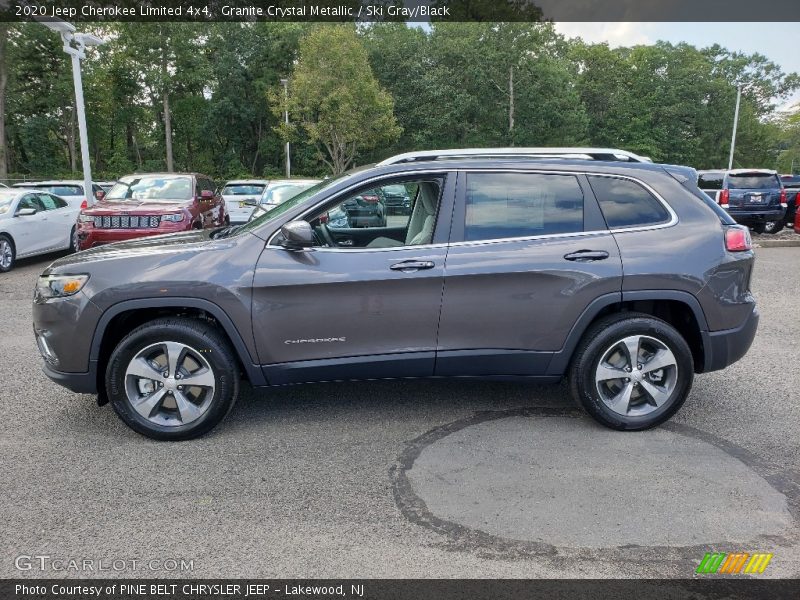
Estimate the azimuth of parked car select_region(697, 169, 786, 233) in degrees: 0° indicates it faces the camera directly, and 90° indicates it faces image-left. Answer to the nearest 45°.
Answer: approximately 135°

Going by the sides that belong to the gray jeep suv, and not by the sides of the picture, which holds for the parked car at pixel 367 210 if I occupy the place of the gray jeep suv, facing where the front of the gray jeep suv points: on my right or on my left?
on my right

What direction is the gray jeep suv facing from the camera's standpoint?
to the viewer's left

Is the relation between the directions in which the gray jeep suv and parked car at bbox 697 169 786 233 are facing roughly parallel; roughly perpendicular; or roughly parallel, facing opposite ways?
roughly perpendicular

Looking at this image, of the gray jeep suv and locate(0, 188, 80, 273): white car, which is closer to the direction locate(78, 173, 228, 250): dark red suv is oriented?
the gray jeep suv

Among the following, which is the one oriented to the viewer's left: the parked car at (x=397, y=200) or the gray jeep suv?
the gray jeep suv

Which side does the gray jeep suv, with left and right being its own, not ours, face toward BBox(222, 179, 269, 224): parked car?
right

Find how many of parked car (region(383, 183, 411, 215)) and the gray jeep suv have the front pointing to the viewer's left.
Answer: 1

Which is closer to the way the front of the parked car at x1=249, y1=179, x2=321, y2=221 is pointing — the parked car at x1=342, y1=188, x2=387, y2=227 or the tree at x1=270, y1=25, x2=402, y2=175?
the parked car
